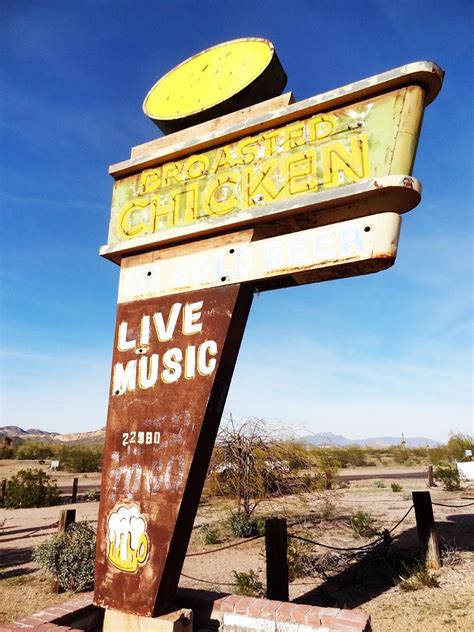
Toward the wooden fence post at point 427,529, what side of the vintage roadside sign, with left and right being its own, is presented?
back

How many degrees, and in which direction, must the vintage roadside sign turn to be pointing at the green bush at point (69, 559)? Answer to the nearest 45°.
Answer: approximately 90° to its right

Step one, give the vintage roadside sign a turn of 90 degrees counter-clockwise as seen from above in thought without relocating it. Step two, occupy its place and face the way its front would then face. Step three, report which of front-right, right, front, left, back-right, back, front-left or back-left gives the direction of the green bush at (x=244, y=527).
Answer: back-left

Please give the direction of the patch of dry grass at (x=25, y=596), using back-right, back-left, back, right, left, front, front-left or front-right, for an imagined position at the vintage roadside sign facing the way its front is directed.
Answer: right

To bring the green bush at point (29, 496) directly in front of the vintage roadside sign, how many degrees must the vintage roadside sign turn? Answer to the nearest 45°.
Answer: approximately 90° to its right

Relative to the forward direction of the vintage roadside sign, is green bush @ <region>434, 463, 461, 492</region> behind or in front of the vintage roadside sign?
behind

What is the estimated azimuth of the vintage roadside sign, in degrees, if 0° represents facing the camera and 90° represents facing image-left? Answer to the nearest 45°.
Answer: approximately 45°
